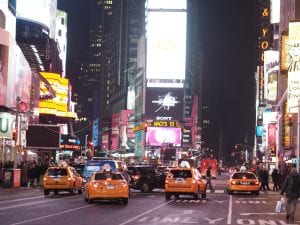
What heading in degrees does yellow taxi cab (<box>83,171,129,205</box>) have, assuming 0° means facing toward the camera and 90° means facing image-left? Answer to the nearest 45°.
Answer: approximately 180°

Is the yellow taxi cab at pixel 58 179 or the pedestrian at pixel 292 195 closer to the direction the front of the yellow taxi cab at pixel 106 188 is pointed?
the yellow taxi cab

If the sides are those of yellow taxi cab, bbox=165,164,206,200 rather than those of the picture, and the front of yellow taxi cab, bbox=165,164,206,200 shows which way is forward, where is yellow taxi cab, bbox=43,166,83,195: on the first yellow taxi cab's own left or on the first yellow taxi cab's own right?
on the first yellow taxi cab's own left

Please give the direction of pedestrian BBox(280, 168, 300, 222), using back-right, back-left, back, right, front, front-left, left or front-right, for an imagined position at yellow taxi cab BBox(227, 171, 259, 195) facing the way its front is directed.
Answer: back

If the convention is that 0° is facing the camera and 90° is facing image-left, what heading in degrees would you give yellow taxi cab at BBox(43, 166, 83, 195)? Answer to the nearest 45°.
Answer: approximately 180°

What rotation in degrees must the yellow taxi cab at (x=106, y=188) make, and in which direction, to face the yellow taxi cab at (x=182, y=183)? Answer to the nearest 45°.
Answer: approximately 45° to its right

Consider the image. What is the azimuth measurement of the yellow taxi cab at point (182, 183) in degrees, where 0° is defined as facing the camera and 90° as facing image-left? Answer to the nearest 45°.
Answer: approximately 180°

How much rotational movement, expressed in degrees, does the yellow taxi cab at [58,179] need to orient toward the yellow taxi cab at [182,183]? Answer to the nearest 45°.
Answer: approximately 135° to its right

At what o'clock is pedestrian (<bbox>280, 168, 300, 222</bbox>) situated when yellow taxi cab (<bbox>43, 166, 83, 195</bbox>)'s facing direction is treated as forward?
The pedestrian is roughly at 5 o'clock from the yellow taxi cab.

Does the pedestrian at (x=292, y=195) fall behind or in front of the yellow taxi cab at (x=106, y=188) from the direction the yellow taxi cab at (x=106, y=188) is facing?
behind

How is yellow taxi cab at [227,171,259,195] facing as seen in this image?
away from the camera
